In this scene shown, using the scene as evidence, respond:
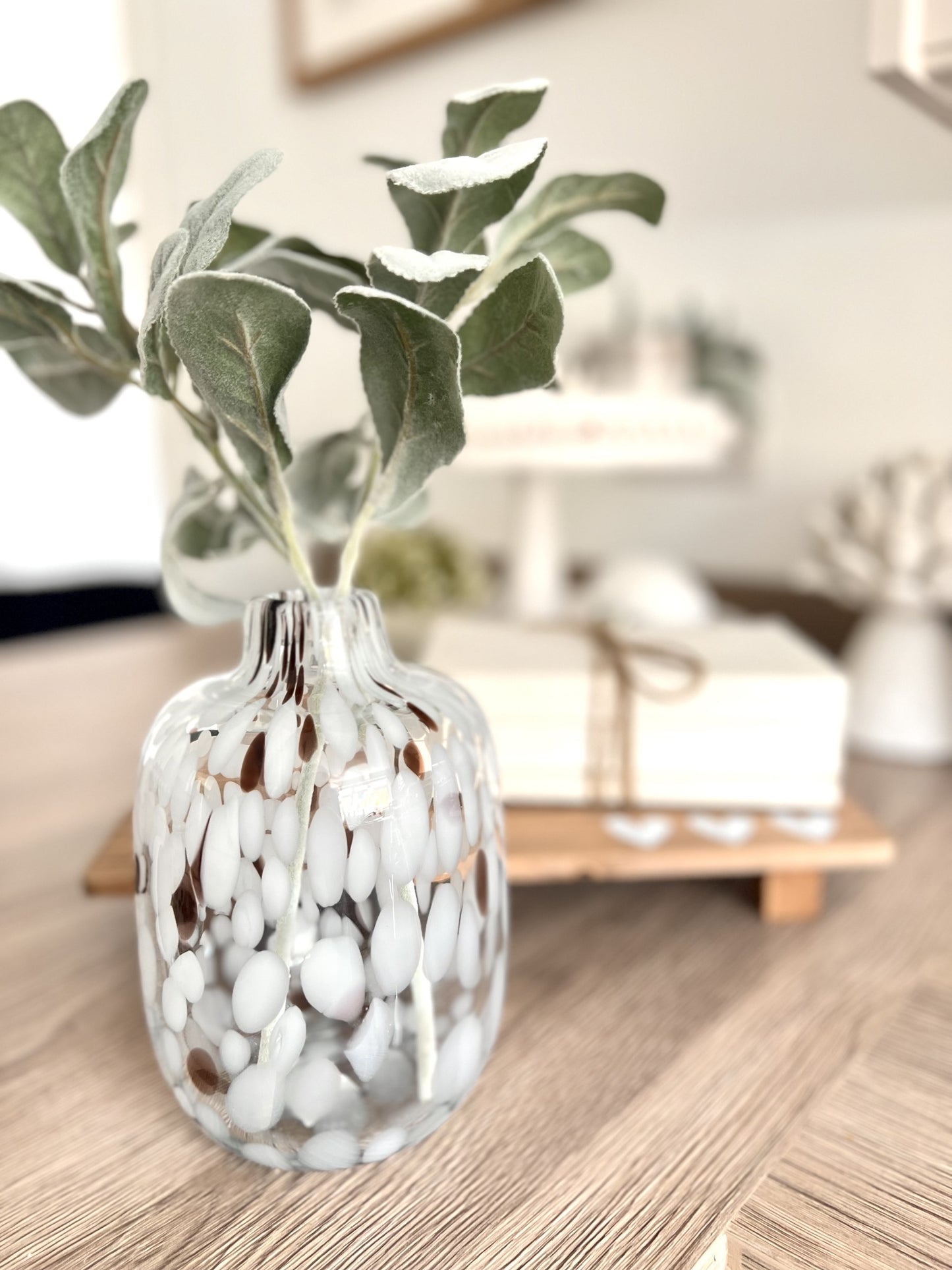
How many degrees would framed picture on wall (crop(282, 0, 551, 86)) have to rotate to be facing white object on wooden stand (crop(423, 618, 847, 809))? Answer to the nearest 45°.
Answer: approximately 45° to its left

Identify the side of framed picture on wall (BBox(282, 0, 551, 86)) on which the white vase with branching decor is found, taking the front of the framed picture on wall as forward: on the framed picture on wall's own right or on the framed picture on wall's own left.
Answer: on the framed picture on wall's own left

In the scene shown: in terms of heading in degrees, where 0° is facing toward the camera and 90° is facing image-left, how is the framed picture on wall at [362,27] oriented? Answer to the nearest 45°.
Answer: approximately 45°

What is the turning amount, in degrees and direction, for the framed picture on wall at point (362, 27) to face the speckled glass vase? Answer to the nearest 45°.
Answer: approximately 45° to its left
